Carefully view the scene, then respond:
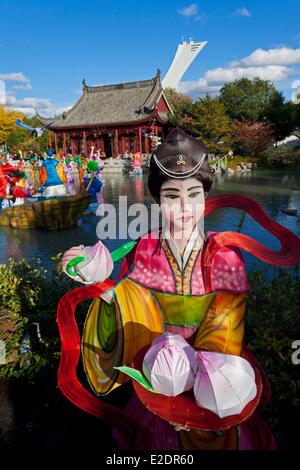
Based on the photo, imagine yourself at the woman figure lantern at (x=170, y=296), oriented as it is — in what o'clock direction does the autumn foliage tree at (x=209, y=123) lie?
The autumn foliage tree is roughly at 6 o'clock from the woman figure lantern.

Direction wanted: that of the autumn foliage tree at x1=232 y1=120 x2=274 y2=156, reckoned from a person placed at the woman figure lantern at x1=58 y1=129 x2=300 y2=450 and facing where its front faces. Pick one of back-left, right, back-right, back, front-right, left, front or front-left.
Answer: back

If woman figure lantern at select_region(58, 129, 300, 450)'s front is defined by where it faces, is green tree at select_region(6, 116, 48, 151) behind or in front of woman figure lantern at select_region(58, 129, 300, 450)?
behind

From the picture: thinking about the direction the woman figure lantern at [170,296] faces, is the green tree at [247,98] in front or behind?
behind

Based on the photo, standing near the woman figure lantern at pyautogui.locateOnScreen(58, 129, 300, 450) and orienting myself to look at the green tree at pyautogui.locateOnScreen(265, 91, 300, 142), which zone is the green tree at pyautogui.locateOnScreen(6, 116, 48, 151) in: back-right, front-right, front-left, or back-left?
front-left

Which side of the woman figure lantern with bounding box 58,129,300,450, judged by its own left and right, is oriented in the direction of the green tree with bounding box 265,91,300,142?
back

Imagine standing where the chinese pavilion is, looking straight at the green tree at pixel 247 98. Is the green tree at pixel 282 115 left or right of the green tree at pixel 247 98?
right

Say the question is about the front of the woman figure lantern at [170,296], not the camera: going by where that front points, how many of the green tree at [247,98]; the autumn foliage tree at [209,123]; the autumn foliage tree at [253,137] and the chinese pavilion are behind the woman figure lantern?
4

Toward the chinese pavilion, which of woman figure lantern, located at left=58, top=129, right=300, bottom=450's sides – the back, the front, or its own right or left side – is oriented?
back

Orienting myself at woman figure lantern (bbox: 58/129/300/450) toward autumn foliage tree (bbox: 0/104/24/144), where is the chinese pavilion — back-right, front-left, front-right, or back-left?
front-right

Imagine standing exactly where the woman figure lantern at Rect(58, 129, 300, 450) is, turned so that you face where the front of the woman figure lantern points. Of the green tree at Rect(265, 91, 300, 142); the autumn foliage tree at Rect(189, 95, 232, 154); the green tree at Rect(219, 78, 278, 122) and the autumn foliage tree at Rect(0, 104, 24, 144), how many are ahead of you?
0

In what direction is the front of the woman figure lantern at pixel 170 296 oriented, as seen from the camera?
facing the viewer
